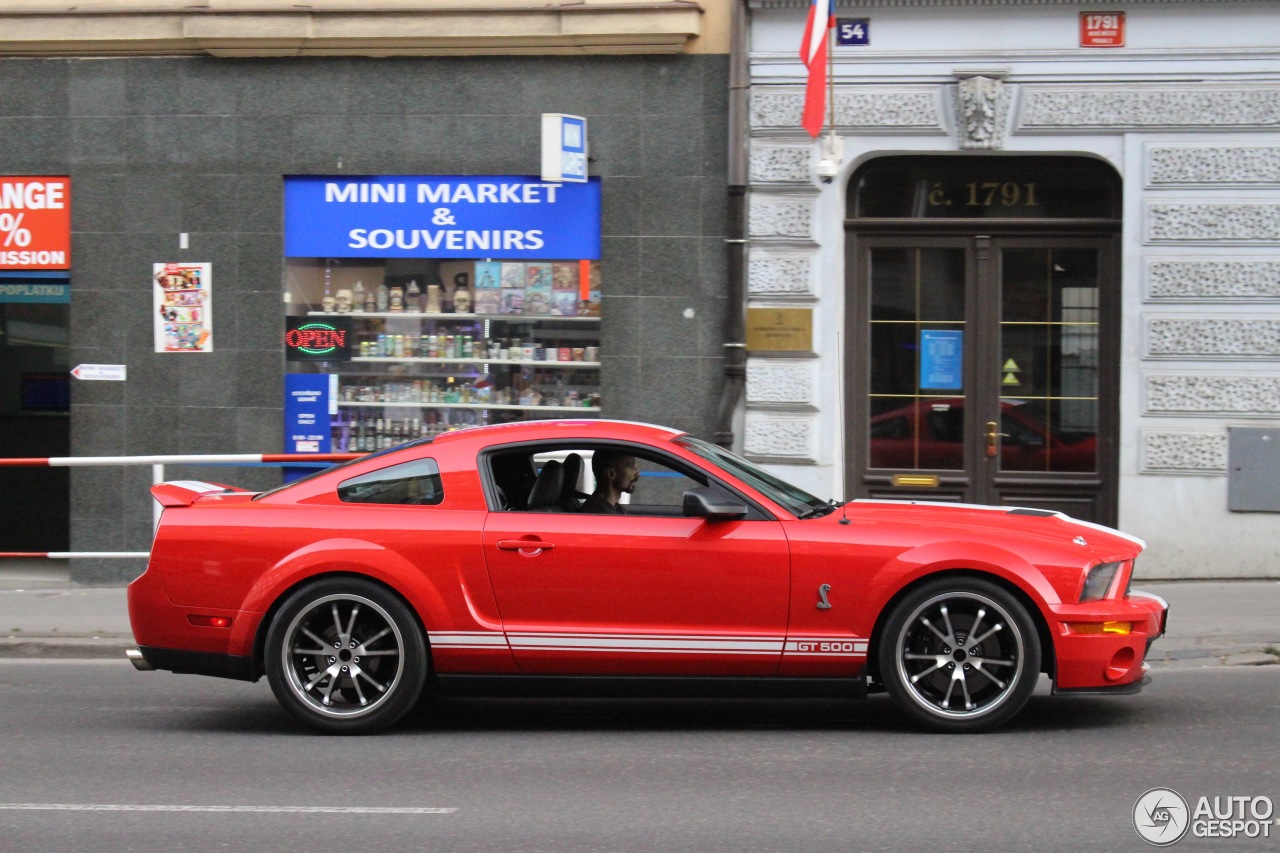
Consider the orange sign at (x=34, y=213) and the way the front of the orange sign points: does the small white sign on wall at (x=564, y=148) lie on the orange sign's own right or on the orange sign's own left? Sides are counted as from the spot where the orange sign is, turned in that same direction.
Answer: on the orange sign's own left

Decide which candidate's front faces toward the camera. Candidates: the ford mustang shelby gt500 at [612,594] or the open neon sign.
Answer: the open neon sign

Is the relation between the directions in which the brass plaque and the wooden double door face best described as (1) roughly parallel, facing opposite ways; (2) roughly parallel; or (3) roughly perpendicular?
roughly parallel

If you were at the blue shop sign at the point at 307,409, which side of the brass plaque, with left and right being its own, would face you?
right

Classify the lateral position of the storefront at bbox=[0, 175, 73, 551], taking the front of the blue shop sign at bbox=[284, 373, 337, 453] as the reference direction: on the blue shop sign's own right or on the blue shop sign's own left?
on the blue shop sign's own right

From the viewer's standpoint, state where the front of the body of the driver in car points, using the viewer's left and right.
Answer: facing to the right of the viewer

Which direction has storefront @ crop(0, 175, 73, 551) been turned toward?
toward the camera

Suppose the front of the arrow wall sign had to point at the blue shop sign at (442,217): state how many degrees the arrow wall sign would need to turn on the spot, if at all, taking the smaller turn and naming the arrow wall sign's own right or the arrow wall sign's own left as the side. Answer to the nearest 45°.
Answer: approximately 45° to the arrow wall sign's own left

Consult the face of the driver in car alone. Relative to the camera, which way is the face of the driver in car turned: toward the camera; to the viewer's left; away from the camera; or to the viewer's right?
to the viewer's right

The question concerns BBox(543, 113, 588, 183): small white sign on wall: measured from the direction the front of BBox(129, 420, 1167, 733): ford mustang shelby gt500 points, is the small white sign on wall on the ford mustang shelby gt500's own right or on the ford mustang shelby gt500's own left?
on the ford mustang shelby gt500's own left

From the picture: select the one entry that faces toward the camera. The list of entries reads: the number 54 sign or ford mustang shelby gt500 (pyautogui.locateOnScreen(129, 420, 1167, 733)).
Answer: the number 54 sign

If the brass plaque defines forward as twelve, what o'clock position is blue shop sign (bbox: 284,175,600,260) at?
The blue shop sign is roughly at 3 o'clock from the brass plaque.

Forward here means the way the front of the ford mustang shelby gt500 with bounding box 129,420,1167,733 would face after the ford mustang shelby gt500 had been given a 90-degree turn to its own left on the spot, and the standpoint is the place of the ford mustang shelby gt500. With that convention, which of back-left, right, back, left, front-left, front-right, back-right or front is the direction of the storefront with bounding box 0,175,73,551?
front-left

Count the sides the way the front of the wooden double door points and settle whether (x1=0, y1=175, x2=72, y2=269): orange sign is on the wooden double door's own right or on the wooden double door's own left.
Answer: on the wooden double door's own right

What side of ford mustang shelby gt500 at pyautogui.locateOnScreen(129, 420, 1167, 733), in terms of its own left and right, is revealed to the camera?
right

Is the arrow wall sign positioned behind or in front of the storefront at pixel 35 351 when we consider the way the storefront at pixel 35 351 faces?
in front

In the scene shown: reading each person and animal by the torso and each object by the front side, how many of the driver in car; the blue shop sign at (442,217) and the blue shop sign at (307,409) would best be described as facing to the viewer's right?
1
